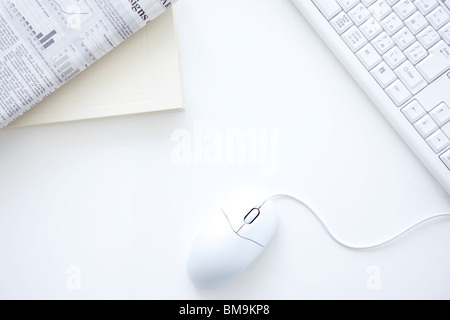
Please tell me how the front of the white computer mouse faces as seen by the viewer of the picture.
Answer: facing away from the viewer and to the right of the viewer

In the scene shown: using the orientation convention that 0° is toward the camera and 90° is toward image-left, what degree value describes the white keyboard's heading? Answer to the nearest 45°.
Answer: approximately 45°
